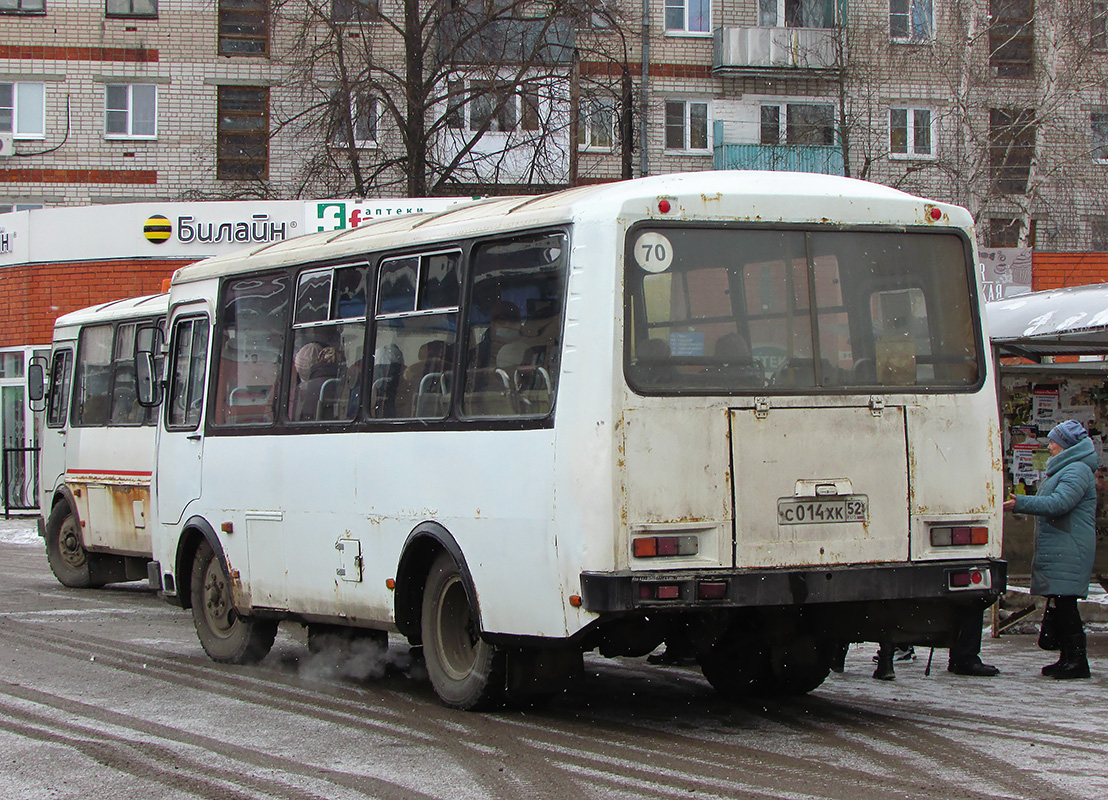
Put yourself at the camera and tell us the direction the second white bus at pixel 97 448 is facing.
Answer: facing away from the viewer and to the left of the viewer

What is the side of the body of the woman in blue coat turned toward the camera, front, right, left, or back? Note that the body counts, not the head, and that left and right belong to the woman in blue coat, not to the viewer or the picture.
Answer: left

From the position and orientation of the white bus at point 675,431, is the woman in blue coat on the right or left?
on its right

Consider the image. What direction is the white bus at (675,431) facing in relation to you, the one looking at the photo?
facing away from the viewer and to the left of the viewer
